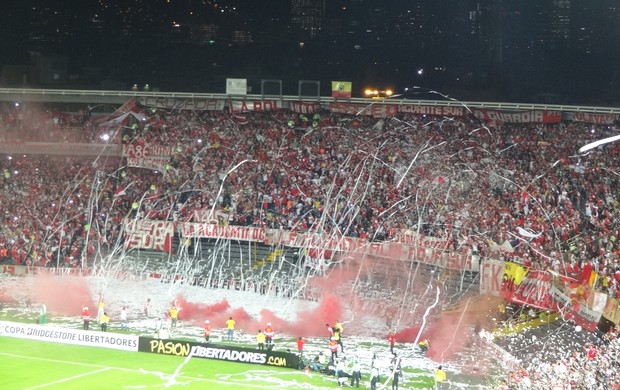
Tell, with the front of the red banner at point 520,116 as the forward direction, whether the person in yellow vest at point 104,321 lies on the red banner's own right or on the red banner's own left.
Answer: on the red banner's own right

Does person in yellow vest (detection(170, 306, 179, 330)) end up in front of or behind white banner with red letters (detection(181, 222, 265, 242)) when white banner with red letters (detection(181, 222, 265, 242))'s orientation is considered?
in front

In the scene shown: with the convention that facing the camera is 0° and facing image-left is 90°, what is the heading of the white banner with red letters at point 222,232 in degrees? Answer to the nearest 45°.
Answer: approximately 0°

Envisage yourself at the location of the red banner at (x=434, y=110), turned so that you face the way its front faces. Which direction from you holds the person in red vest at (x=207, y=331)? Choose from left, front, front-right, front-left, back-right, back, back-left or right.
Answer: front-right

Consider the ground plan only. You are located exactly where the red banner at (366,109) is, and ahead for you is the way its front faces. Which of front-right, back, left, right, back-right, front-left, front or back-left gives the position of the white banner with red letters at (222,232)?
front-right

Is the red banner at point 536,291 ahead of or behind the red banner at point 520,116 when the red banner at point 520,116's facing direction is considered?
ahead

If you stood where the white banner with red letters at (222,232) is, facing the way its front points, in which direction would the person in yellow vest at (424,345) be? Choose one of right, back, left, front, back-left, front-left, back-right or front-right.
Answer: front-left

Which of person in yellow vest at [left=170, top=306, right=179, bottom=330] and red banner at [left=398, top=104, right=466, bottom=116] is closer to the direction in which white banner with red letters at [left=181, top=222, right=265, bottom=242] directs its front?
the person in yellow vest
